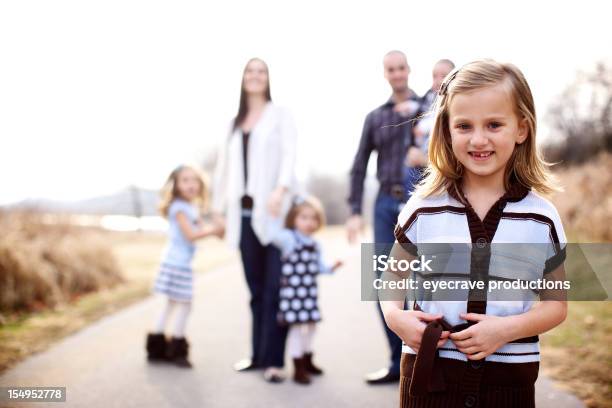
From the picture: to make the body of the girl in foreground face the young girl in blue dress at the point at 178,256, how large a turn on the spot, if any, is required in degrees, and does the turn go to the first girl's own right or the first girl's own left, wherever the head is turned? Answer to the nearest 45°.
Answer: approximately 135° to the first girl's own right

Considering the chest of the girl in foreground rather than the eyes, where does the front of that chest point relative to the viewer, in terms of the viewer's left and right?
facing the viewer

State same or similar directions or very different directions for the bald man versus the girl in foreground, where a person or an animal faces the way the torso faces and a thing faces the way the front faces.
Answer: same or similar directions

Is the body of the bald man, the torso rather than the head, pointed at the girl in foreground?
yes

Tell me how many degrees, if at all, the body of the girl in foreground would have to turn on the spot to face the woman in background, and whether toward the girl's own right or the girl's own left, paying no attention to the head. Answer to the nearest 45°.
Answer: approximately 135° to the girl's own right

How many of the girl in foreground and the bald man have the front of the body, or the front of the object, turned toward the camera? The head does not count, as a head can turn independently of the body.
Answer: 2

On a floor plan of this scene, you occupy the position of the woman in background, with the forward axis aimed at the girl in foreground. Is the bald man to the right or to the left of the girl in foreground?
left

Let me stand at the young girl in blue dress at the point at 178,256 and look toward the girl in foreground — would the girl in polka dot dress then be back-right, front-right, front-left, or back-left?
front-left

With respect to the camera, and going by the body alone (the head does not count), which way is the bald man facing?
toward the camera

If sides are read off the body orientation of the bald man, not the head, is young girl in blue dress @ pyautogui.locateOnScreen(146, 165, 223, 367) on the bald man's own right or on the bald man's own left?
on the bald man's own right

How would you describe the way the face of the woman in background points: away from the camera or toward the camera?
toward the camera

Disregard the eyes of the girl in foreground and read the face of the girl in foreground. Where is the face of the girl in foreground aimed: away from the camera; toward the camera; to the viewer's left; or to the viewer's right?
toward the camera
